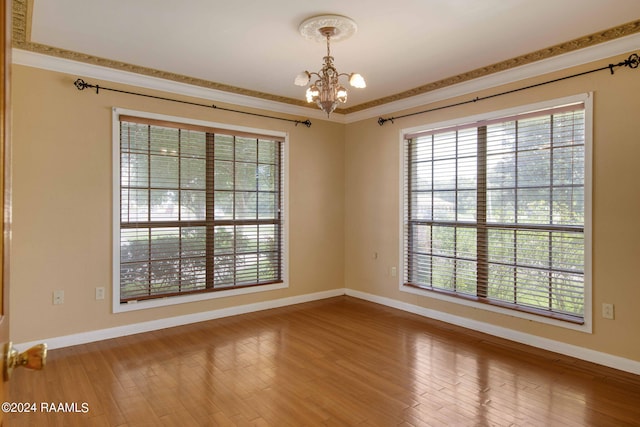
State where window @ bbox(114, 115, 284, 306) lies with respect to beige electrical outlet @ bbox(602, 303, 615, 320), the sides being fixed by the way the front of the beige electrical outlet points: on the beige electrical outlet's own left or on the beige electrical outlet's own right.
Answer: on the beige electrical outlet's own right

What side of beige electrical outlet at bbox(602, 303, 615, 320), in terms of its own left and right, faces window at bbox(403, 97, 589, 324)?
right

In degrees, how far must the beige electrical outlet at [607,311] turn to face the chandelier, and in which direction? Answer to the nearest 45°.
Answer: approximately 45° to its right

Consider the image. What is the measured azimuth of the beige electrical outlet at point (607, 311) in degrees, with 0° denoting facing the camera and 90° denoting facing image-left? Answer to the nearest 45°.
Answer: approximately 0°

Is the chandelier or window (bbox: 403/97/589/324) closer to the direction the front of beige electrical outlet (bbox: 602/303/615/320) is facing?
the chandelier
